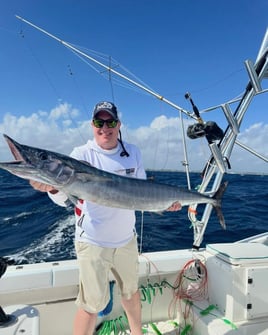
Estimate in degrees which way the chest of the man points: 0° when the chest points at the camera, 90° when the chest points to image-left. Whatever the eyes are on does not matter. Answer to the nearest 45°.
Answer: approximately 0°
